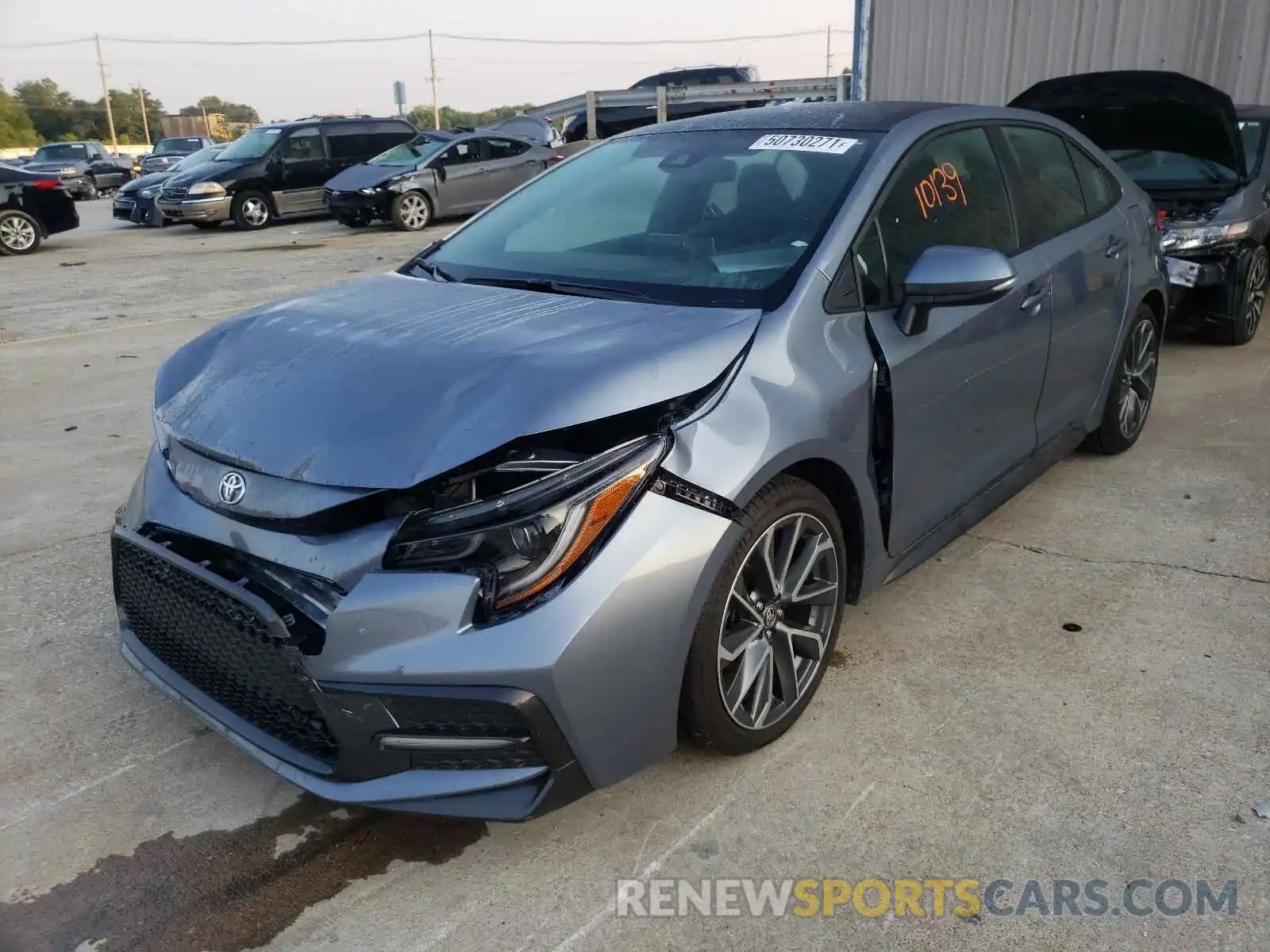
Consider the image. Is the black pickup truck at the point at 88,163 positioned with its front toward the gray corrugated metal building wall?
no

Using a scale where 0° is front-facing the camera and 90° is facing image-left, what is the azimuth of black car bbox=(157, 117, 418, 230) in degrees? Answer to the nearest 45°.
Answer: approximately 45°

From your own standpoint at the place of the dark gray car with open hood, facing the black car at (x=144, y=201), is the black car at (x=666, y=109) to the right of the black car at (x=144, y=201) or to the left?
right

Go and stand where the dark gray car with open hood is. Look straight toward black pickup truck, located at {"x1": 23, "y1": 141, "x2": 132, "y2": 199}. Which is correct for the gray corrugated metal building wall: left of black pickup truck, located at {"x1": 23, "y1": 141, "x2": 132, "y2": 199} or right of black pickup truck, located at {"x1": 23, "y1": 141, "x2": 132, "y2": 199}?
right

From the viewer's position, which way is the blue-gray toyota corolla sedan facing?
facing the viewer and to the left of the viewer

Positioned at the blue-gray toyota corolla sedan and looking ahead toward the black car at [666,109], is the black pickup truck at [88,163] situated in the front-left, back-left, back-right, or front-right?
front-left

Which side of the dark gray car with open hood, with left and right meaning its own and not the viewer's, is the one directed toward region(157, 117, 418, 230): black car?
right

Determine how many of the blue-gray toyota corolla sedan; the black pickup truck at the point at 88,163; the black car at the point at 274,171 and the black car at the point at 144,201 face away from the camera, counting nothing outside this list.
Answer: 0

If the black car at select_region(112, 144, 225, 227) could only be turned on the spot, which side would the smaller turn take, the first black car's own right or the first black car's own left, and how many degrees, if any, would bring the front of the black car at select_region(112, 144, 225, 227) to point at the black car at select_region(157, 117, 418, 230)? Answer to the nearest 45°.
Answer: approximately 90° to the first black car's own left

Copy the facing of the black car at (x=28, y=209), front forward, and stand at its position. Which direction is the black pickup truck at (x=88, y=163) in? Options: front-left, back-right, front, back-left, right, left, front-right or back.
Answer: right

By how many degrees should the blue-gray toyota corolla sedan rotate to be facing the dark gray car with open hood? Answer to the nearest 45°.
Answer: approximately 180°

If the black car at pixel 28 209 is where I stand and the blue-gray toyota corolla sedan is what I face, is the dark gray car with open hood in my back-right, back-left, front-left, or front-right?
front-left

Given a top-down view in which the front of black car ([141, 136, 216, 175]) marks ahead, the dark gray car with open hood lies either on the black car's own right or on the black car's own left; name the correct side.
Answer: on the black car's own left

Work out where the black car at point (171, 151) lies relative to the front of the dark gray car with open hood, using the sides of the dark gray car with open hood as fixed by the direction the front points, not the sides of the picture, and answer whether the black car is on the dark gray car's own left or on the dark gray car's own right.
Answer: on the dark gray car's own right
